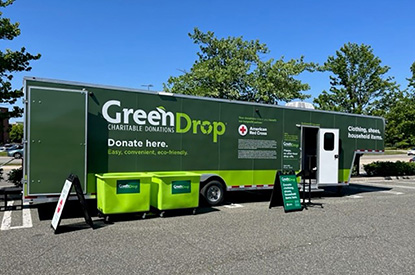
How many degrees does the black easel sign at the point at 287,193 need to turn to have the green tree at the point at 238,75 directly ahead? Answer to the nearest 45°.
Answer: approximately 135° to its left

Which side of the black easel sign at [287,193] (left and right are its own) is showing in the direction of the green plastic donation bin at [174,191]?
right

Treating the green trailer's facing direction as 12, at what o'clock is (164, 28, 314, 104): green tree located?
The green tree is roughly at 11 o'clock from the green trailer.

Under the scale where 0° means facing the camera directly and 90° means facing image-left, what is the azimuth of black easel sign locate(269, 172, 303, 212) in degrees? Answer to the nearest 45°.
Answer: approximately 315°

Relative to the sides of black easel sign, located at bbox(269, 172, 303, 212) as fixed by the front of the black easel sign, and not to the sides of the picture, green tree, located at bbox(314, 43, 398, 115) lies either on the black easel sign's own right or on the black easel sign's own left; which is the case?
on the black easel sign's own left

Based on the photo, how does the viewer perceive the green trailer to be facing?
facing away from the viewer and to the right of the viewer

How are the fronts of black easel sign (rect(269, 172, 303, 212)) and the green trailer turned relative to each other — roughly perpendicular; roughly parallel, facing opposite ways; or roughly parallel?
roughly perpendicular

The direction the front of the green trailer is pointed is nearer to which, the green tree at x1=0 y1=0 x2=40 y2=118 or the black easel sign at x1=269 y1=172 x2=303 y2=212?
the black easel sign
